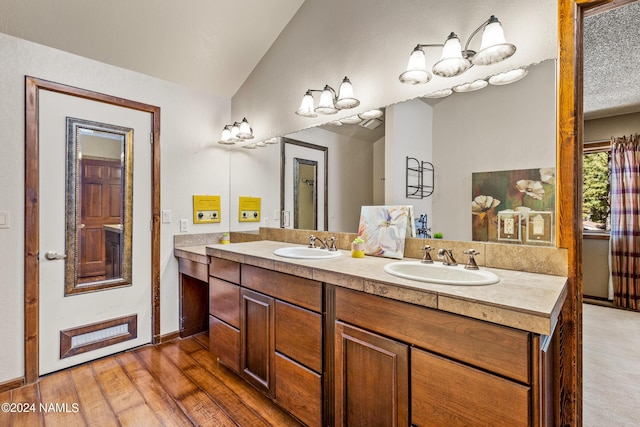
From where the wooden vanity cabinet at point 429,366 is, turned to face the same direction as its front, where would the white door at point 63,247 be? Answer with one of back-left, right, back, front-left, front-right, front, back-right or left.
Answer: front-right

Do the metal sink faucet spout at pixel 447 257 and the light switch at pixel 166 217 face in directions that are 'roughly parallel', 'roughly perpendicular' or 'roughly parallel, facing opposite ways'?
roughly perpendicular

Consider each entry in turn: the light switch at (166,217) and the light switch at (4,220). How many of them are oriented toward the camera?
2

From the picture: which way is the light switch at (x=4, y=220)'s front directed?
toward the camera

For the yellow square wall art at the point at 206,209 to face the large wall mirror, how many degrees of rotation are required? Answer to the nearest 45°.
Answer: approximately 45° to its left

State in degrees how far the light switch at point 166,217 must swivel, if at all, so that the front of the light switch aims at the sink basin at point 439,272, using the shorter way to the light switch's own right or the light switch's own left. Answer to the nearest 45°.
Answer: approximately 45° to the light switch's own left

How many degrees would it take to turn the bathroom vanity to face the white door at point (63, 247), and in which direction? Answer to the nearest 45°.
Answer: approximately 45° to its right

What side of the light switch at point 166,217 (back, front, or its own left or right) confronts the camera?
front

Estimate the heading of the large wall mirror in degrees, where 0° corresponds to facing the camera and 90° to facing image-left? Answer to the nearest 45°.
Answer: approximately 45°

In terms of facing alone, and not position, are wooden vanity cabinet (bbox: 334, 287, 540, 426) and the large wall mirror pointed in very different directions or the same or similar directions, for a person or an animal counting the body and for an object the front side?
same or similar directions

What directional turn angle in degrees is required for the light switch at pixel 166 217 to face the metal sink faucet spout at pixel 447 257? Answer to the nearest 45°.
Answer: approximately 45° to its left
